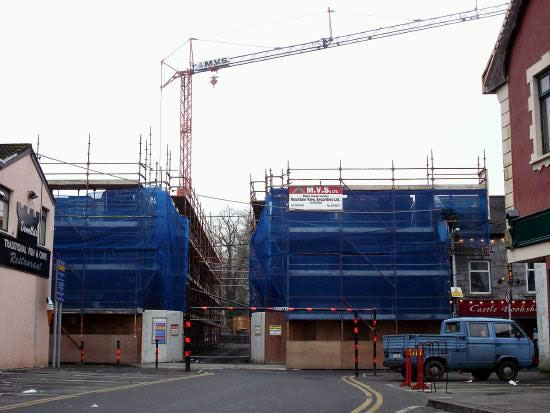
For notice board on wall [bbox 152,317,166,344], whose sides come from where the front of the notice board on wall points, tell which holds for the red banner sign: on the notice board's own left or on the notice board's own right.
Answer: on the notice board's own left

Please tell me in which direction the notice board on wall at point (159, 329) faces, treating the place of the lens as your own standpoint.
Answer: facing the viewer

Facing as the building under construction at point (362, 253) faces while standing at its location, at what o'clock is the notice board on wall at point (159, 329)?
The notice board on wall is roughly at 3 o'clock from the building under construction.

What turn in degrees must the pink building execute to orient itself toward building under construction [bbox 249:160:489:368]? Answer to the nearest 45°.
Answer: approximately 45° to its left

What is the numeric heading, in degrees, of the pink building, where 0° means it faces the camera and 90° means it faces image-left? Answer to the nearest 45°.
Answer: approximately 315°

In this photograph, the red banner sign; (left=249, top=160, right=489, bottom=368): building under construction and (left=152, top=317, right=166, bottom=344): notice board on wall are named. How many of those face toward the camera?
3

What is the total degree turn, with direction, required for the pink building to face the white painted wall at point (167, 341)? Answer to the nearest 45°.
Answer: approximately 90° to its left

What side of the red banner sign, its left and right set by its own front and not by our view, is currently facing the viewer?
front

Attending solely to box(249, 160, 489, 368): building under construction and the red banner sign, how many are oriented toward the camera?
2

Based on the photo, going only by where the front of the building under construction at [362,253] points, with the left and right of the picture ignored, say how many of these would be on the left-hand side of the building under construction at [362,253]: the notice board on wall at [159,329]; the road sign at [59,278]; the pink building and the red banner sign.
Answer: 1

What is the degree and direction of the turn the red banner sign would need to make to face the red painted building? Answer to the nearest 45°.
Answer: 0° — it already faces it
